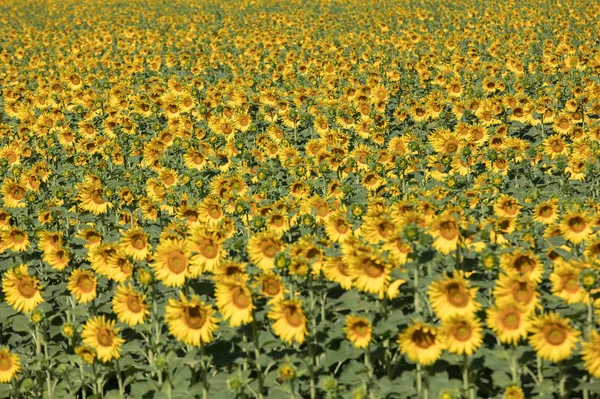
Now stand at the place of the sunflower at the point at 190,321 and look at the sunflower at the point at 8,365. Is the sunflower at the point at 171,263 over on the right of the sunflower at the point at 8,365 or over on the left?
right

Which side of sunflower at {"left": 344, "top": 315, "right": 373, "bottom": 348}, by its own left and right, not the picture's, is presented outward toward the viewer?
front

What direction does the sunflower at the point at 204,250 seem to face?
toward the camera

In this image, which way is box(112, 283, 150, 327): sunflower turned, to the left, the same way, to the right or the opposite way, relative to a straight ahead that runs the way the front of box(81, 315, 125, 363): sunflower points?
the same way

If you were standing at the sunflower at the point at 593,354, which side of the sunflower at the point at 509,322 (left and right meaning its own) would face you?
left

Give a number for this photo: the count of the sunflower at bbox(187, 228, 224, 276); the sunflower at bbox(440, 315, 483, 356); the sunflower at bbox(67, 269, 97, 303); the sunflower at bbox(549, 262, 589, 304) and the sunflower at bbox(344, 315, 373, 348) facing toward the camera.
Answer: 5

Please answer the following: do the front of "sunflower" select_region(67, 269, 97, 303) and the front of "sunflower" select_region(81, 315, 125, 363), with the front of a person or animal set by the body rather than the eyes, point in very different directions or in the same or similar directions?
same or similar directions

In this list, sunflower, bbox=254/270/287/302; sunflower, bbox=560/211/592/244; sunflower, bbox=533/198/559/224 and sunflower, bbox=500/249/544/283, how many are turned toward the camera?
4

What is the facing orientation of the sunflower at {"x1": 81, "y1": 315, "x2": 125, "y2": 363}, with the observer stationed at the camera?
facing the viewer

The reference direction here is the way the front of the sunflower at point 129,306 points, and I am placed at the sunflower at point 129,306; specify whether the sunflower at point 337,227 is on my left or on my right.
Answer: on my left

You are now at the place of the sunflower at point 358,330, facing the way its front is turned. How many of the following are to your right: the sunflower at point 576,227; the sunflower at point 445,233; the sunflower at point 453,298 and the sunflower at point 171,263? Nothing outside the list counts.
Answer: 1

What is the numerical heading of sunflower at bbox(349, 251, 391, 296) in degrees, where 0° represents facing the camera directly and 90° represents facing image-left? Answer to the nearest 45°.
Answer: approximately 0°
